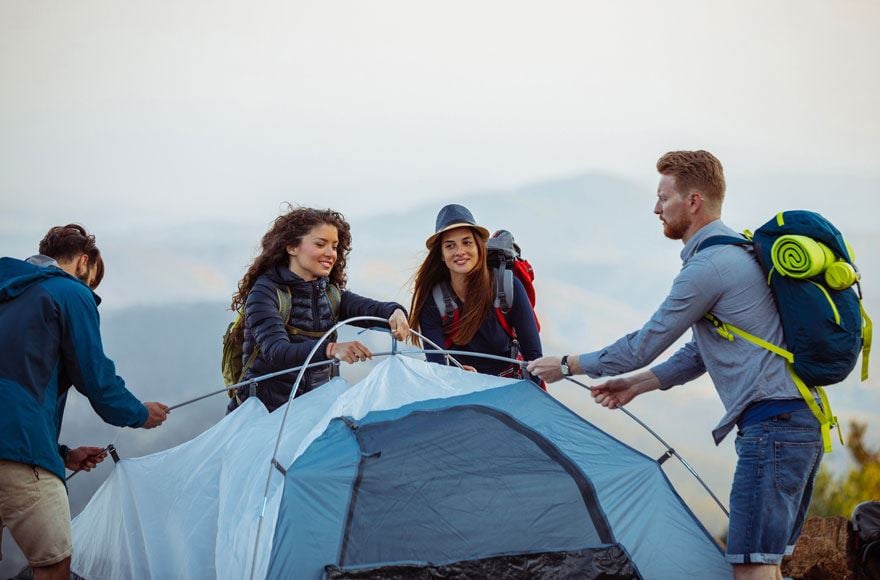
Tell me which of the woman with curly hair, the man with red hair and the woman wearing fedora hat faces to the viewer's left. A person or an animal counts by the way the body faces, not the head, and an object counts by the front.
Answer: the man with red hair

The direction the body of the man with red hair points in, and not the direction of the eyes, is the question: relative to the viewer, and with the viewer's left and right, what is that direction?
facing to the left of the viewer

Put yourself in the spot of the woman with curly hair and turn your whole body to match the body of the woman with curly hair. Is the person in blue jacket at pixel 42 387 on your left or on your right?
on your right

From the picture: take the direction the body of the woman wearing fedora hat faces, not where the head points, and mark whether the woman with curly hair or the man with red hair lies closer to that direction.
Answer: the man with red hair

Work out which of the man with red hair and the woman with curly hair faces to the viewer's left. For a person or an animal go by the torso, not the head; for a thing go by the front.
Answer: the man with red hair

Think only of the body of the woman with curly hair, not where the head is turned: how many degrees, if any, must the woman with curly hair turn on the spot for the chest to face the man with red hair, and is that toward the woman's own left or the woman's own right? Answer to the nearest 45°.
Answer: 0° — they already face them

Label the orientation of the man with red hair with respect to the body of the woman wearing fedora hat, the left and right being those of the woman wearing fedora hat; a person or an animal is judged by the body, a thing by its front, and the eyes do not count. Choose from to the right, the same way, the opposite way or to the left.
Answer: to the right

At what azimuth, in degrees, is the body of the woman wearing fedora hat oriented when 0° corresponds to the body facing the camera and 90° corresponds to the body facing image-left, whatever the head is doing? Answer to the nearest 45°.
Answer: approximately 0°

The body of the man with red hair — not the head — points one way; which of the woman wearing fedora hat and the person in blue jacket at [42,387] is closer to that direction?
the person in blue jacket

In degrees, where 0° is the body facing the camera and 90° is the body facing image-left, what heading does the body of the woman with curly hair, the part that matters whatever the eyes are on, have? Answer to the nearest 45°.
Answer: approximately 315°
